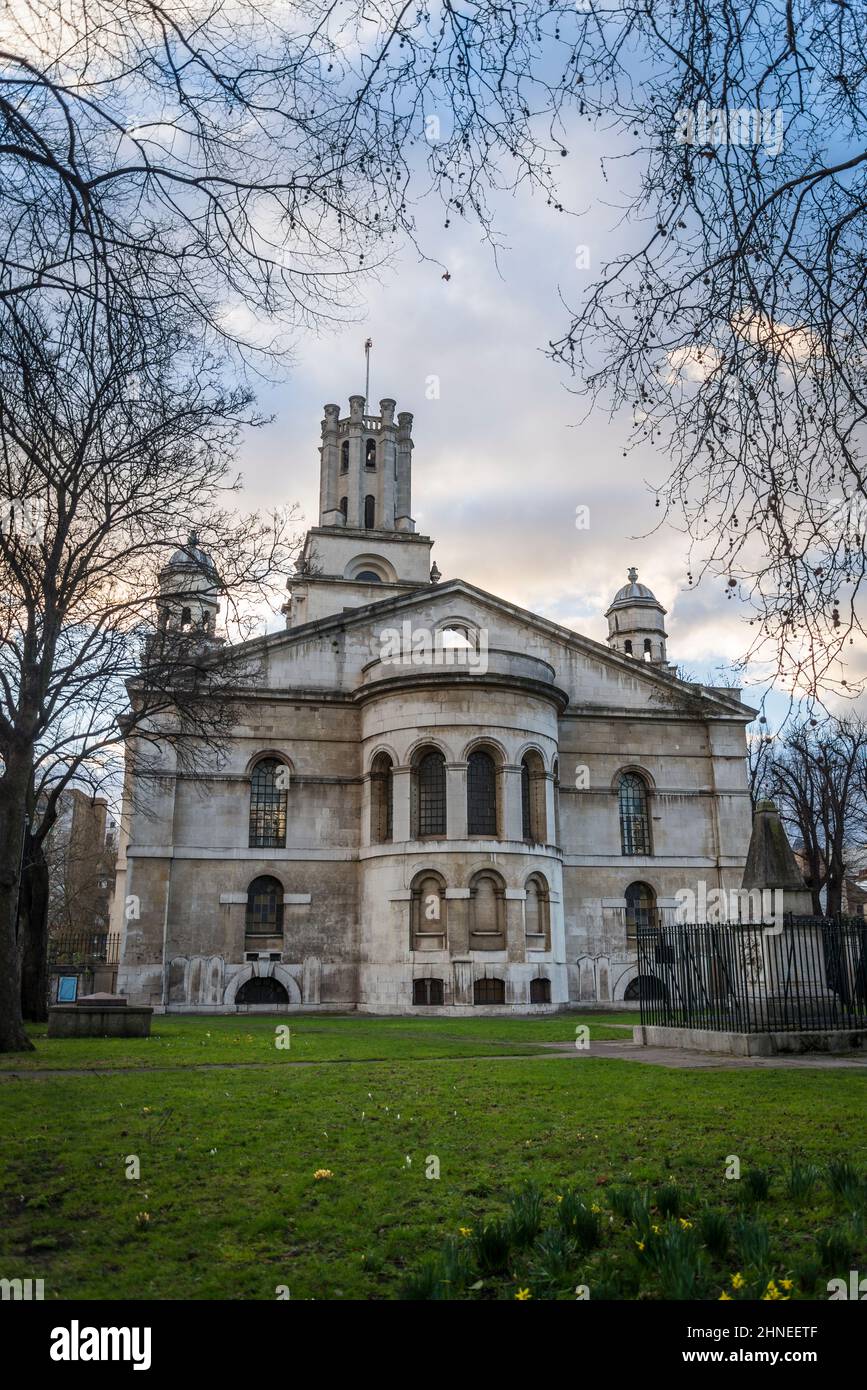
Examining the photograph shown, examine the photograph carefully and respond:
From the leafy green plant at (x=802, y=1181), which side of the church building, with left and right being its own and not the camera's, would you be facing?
back

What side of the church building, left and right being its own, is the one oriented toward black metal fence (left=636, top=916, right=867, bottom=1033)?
back

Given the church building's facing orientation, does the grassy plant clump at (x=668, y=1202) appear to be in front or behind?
behind

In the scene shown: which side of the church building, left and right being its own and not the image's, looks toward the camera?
back

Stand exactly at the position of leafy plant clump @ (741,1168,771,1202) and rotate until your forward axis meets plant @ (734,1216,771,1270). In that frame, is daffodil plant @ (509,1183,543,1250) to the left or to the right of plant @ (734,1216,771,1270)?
right

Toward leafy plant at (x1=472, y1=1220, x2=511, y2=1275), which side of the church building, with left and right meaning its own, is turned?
back

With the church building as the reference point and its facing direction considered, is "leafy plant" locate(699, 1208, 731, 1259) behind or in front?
behind
